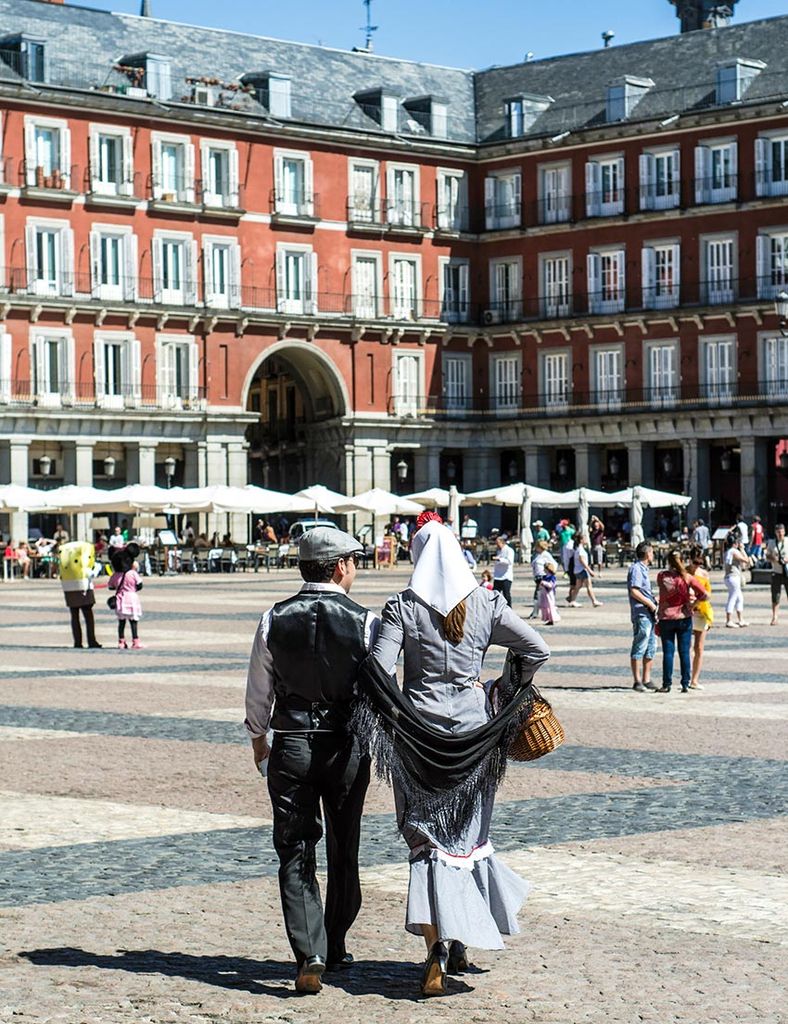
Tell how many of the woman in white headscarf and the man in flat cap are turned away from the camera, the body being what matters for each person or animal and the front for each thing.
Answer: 2

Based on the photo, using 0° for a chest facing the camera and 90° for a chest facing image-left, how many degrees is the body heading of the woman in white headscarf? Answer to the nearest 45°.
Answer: approximately 180°

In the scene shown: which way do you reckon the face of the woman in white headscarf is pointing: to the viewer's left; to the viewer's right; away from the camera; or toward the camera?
away from the camera

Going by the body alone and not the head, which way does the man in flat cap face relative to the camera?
away from the camera

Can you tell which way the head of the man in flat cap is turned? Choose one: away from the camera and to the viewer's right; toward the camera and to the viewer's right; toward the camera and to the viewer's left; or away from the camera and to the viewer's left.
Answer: away from the camera and to the viewer's right

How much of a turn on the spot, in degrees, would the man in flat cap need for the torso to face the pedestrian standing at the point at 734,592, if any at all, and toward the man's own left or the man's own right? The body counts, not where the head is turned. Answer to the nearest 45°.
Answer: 0° — they already face them
